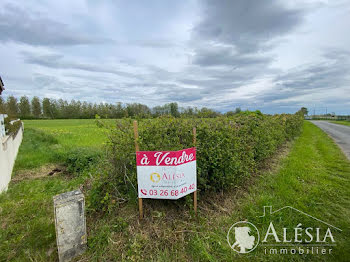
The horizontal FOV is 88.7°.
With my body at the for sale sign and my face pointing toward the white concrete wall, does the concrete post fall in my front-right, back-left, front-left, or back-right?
front-left

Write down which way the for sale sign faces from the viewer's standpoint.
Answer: facing the viewer

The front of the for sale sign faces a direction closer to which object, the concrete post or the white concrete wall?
the concrete post

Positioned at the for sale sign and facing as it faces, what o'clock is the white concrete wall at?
The white concrete wall is roughly at 4 o'clock from the for sale sign.

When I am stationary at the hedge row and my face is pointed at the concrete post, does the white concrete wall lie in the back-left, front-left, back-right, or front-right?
front-right

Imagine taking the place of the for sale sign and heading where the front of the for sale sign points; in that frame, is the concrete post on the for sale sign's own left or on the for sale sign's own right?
on the for sale sign's own right

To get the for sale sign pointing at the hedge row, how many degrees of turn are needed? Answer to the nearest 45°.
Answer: approximately 180°

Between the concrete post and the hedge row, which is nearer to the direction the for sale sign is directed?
the concrete post
